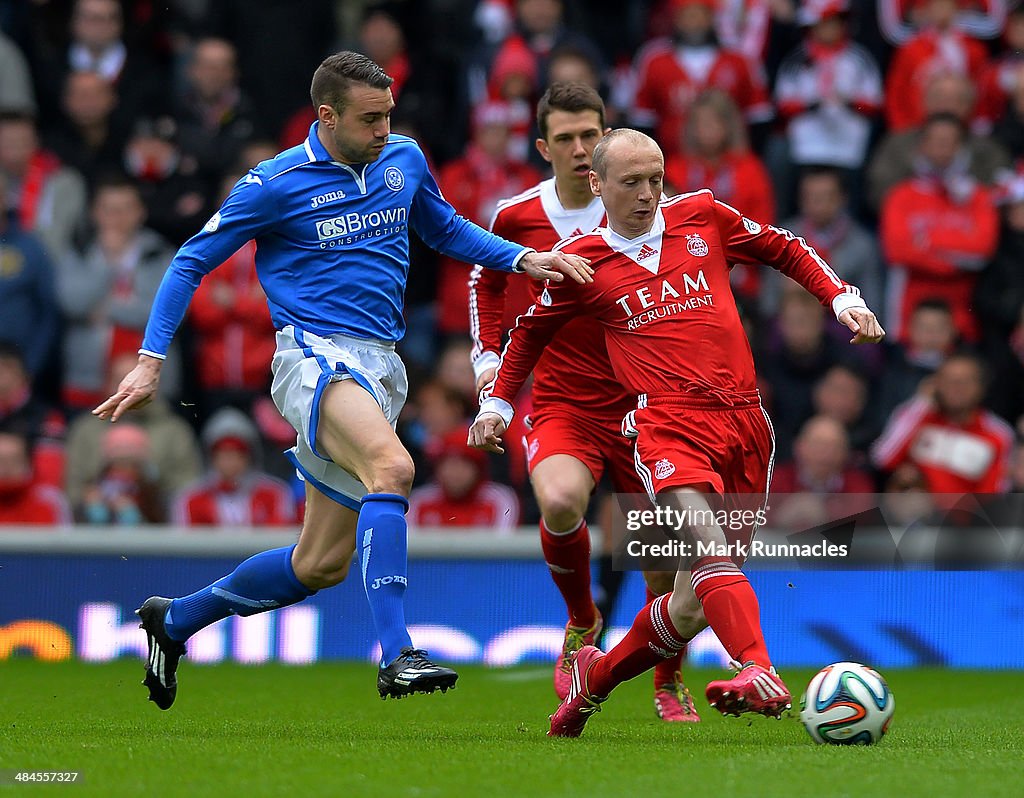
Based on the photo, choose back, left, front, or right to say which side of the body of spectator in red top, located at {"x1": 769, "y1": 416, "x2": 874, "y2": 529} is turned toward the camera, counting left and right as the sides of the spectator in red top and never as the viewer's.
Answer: front

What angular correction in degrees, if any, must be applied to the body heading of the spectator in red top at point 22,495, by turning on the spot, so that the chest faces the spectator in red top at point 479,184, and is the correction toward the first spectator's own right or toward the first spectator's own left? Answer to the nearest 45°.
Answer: approximately 90° to the first spectator's own left

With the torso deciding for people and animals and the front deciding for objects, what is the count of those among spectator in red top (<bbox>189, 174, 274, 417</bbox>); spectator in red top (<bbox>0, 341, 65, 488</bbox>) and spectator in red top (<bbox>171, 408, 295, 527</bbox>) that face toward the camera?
3

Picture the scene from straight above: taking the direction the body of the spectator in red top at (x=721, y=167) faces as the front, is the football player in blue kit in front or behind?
in front

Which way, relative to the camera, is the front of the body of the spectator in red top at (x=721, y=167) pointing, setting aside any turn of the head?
toward the camera

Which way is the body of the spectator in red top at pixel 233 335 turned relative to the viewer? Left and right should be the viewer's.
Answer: facing the viewer

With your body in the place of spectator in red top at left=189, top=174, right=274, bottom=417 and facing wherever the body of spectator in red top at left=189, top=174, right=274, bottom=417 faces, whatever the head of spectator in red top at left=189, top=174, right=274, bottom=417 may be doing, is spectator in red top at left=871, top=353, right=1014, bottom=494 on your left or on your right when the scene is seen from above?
on your left

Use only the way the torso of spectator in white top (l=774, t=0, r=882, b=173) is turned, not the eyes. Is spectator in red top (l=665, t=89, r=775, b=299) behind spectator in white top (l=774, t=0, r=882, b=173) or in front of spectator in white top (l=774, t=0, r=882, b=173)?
in front

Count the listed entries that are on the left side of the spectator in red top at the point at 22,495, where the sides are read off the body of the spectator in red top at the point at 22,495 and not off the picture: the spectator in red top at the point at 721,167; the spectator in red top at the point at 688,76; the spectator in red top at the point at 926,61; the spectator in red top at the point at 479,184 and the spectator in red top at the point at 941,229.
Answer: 5

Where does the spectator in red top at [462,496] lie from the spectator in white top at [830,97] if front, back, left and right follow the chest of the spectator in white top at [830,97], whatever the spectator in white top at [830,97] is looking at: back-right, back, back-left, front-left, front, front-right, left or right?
front-right

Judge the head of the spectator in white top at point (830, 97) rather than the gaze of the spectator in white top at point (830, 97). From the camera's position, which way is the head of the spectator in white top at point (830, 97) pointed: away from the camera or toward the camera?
toward the camera

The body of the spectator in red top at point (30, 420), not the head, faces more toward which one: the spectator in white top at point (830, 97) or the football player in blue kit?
the football player in blue kit

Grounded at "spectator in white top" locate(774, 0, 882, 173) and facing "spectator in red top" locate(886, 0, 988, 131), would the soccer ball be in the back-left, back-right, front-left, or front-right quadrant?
back-right

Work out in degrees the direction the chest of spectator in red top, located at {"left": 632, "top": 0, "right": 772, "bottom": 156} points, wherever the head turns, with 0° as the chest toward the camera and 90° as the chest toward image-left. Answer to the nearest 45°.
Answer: approximately 0°

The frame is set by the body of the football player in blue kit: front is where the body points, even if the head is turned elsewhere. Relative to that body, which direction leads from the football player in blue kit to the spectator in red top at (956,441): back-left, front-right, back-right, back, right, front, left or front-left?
left

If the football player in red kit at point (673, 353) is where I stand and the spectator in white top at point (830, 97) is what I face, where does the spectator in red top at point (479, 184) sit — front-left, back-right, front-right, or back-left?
front-left
